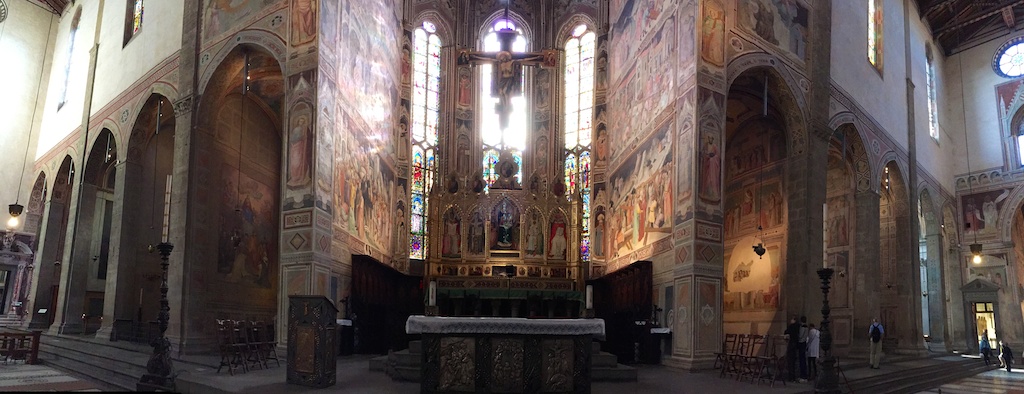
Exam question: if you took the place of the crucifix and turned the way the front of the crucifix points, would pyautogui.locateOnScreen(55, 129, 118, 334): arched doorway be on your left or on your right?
on your right

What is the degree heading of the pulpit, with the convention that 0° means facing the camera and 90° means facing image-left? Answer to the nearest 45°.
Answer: approximately 0°

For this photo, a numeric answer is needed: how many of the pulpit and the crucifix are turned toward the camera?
2
